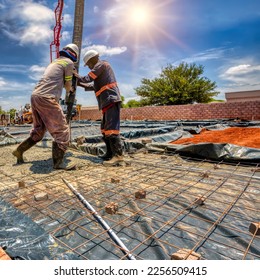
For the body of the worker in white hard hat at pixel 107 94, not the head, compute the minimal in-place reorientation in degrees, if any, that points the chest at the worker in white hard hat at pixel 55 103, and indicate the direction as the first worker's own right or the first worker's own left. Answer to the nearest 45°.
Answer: approximately 45° to the first worker's own left

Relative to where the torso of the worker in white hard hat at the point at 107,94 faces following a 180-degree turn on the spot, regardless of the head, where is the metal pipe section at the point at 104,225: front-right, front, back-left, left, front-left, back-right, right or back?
right

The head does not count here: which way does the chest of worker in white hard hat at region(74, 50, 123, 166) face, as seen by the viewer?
to the viewer's left

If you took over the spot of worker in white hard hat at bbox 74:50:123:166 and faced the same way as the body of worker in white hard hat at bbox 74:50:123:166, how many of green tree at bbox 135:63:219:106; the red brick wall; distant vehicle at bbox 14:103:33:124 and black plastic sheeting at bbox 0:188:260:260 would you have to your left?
1

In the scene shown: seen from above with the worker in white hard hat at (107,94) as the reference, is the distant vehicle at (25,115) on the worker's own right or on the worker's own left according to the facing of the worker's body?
on the worker's own right

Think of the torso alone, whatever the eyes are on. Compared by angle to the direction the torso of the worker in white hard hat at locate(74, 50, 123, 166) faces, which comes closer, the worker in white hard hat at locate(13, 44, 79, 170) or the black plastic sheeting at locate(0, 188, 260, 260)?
the worker in white hard hat

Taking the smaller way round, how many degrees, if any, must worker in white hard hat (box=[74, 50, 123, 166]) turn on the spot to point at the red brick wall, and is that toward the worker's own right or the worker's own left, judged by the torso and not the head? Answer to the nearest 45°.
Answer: approximately 135° to the worker's own right
